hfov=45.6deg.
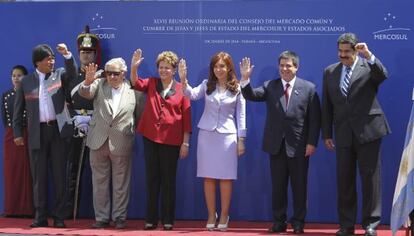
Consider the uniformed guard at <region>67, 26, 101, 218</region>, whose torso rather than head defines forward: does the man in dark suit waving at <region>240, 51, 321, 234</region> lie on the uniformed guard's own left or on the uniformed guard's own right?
on the uniformed guard's own left

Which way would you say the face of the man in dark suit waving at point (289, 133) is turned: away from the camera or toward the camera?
toward the camera

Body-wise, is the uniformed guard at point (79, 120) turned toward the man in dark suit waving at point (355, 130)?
no

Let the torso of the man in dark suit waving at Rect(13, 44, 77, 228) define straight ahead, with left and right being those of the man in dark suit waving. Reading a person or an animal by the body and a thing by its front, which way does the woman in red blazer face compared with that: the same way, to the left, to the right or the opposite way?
the same way

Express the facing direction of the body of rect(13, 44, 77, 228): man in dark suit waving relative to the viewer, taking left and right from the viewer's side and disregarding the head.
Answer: facing the viewer

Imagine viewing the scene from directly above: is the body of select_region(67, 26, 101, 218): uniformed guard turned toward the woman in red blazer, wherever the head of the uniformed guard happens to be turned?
no

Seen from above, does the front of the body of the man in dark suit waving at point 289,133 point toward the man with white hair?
no

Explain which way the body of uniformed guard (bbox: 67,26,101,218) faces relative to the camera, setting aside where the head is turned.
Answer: toward the camera

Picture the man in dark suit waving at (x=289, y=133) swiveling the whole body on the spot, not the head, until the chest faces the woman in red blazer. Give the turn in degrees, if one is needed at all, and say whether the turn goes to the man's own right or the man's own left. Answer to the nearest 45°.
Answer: approximately 90° to the man's own right

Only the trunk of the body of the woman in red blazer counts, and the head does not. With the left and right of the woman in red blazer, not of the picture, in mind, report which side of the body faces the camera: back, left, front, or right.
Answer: front

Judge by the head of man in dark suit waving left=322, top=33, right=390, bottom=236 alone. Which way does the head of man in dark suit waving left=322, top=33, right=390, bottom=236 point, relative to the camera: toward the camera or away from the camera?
toward the camera

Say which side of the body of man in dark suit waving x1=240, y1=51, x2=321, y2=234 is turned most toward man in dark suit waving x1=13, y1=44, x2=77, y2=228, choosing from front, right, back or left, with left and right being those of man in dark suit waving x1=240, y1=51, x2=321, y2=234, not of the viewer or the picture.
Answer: right

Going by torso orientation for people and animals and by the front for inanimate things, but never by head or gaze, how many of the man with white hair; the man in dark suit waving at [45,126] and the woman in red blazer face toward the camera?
3

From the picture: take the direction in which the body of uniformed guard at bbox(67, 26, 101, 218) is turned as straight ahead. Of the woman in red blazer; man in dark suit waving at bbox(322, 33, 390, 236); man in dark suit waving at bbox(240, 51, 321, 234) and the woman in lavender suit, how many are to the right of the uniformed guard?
0

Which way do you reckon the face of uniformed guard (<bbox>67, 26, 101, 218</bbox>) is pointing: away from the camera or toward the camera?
toward the camera

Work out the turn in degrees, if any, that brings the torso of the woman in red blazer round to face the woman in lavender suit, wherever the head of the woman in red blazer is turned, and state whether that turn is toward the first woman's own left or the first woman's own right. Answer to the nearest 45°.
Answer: approximately 90° to the first woman's own left

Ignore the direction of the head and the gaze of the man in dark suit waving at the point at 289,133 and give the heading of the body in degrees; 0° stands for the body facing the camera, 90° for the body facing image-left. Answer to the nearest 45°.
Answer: approximately 0°

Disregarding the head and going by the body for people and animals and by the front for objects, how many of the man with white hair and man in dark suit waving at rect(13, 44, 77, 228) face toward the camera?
2

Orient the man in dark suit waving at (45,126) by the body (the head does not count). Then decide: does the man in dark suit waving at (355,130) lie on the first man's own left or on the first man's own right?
on the first man's own left
